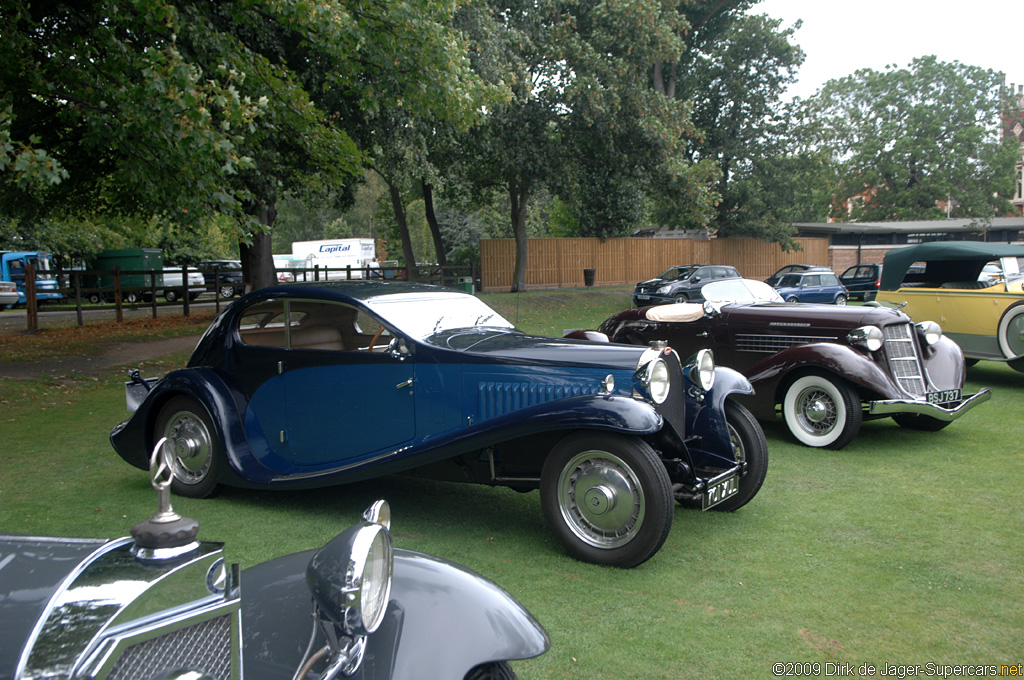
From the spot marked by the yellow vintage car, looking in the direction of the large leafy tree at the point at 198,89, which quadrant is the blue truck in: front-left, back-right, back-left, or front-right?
front-right

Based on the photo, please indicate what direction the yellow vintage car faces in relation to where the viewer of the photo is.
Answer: facing the viewer and to the right of the viewer

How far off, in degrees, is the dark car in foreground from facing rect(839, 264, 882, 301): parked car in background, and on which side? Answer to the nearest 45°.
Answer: approximately 90° to its left

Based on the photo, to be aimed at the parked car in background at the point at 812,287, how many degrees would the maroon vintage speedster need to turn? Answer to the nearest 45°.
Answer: approximately 135° to its left

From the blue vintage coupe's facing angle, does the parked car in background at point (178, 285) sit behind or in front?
behind

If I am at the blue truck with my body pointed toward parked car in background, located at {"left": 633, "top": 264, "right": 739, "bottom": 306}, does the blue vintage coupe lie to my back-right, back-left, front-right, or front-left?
front-right

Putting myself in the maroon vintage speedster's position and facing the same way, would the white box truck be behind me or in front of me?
behind

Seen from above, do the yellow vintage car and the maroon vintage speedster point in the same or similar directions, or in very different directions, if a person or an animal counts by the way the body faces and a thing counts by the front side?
same or similar directions

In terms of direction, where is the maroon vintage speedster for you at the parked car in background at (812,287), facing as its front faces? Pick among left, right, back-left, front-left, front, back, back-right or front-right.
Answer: front-left

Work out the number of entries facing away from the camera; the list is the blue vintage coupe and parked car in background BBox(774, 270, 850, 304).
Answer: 0

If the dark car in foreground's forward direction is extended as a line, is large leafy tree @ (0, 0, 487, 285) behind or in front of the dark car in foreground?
behind

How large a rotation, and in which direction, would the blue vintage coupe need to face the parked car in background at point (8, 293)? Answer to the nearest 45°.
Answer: approximately 180°

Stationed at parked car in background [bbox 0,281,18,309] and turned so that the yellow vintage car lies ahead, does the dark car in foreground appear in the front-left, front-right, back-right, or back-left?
front-right
